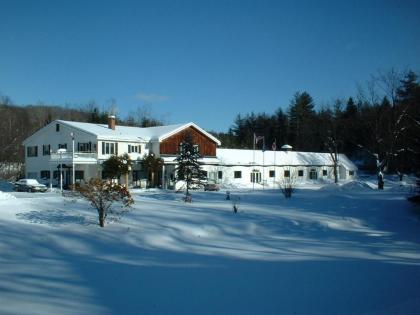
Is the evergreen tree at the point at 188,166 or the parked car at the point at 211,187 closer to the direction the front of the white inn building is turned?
the evergreen tree

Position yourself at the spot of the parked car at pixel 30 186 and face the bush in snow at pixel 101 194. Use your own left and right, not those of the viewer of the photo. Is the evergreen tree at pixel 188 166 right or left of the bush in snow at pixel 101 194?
left

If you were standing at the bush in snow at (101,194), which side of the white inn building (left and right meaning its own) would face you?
front

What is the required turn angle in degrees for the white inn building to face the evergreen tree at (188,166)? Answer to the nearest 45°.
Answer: approximately 45° to its left

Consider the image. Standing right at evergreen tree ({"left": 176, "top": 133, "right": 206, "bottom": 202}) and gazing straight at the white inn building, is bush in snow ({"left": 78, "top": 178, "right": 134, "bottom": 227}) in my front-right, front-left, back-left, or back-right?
back-left

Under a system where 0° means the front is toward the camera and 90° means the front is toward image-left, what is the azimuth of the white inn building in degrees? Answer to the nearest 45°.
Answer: approximately 0°

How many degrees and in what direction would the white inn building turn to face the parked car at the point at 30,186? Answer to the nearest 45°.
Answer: approximately 45° to its right
